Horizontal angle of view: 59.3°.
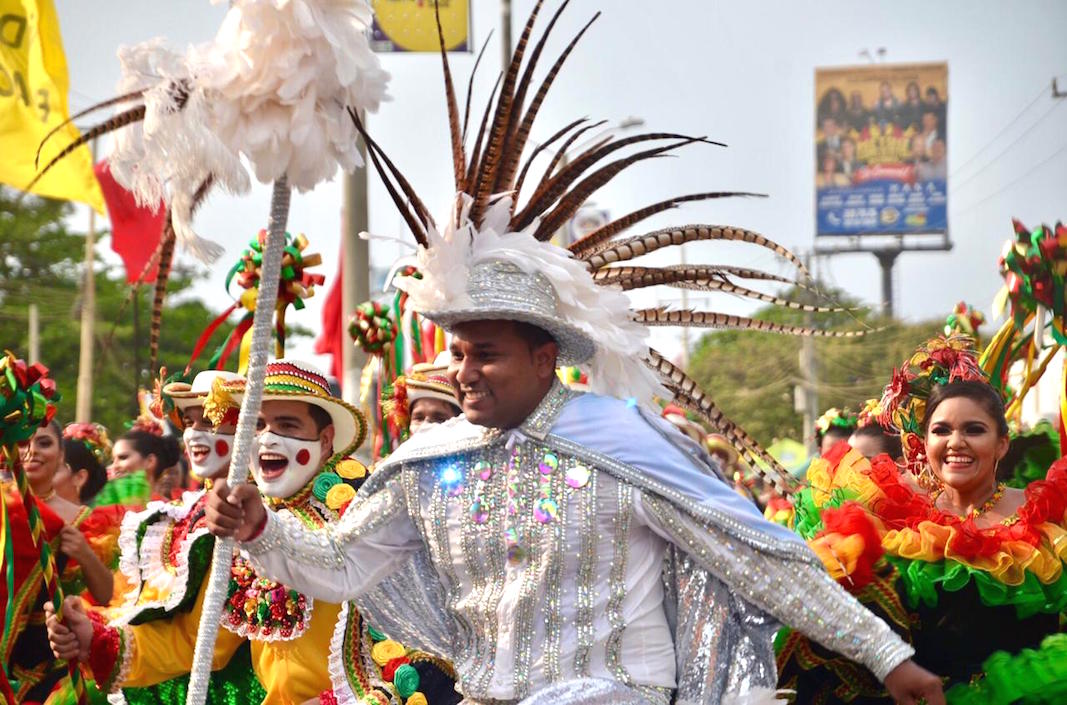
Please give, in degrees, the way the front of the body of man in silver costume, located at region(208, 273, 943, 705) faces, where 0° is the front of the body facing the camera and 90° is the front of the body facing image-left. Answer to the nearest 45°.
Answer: approximately 45°

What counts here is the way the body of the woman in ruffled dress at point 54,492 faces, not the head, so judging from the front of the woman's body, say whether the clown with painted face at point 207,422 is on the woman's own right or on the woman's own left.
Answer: on the woman's own left

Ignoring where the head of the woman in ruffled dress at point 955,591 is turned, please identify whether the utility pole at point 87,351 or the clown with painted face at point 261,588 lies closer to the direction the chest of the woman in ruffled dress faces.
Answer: the clown with painted face

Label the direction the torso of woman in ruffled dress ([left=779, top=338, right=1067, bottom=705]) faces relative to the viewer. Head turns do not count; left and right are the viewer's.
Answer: facing the viewer

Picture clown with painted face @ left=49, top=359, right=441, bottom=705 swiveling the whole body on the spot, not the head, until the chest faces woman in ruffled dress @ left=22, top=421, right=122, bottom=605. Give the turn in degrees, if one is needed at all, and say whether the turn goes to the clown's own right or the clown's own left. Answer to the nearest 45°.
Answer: approximately 90° to the clown's own right

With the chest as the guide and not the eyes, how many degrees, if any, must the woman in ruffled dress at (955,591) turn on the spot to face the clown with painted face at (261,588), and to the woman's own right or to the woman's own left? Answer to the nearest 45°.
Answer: approximately 90° to the woman's own right

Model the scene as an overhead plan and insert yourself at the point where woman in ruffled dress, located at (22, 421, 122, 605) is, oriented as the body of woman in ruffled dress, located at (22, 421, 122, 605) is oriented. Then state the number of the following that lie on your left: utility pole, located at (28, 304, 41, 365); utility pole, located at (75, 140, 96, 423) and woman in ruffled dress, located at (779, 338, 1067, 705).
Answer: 1
